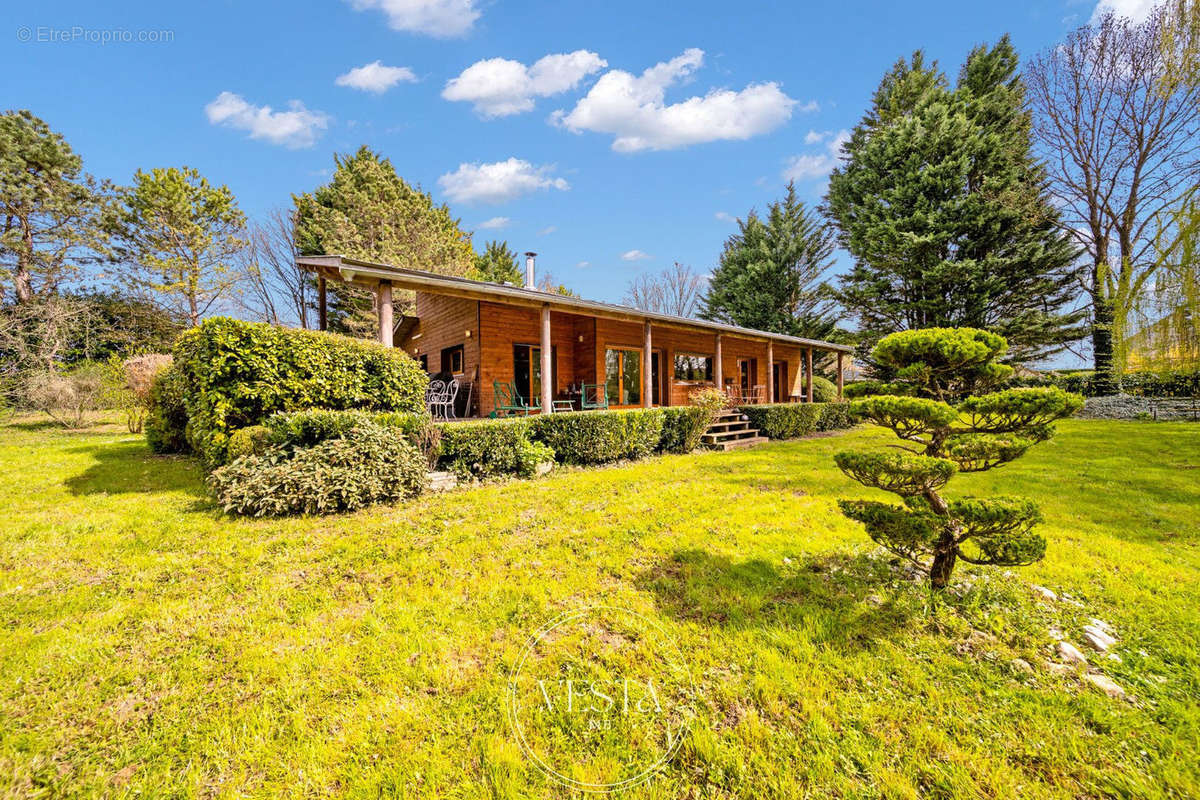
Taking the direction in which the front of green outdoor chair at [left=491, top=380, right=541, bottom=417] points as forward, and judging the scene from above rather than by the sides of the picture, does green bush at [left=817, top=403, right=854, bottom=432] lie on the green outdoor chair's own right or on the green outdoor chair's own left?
on the green outdoor chair's own left

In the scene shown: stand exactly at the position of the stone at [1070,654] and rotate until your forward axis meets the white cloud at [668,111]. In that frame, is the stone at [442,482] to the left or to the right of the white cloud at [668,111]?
left

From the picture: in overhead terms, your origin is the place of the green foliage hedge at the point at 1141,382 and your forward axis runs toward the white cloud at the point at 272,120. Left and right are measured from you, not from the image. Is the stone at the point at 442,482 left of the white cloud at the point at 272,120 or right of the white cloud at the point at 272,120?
left
